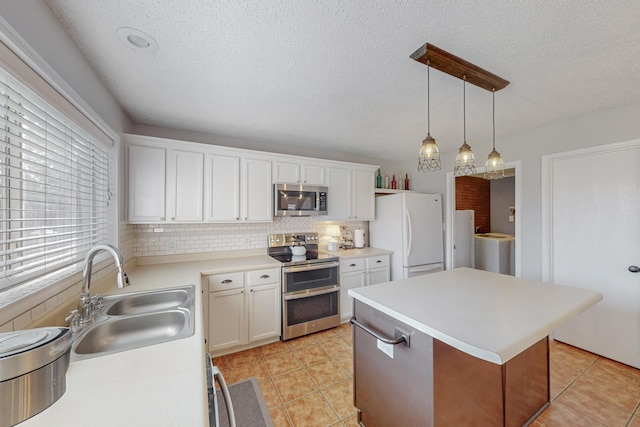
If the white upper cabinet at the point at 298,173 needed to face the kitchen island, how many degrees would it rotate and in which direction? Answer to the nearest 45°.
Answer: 0° — it already faces it

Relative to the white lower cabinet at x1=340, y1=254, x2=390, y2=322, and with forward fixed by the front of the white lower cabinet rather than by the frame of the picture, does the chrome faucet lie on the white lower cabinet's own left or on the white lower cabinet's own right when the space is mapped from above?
on the white lower cabinet's own right

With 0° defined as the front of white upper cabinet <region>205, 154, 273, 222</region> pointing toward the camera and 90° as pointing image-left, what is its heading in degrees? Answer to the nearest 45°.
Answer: approximately 0°
